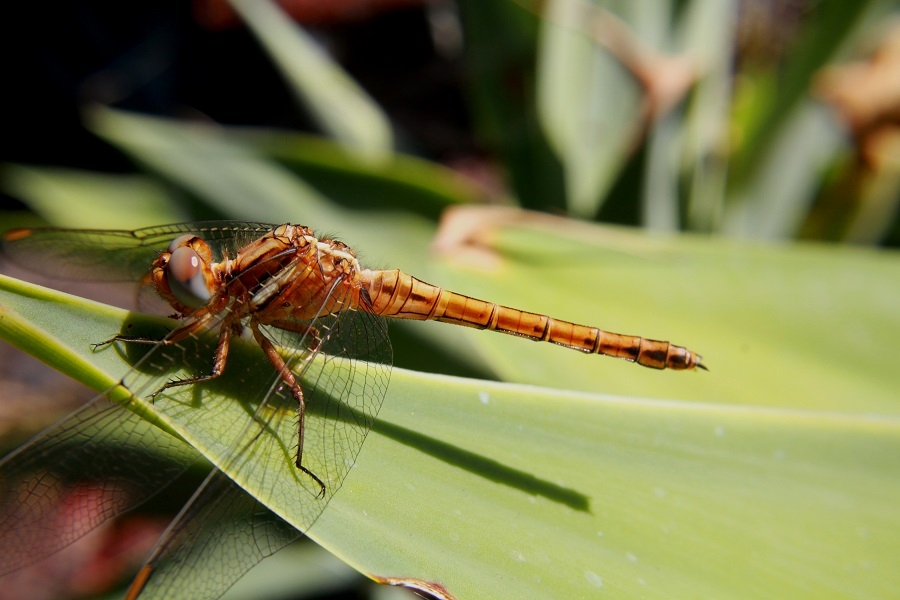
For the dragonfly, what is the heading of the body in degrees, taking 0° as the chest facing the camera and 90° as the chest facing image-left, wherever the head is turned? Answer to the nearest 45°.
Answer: approximately 90°
